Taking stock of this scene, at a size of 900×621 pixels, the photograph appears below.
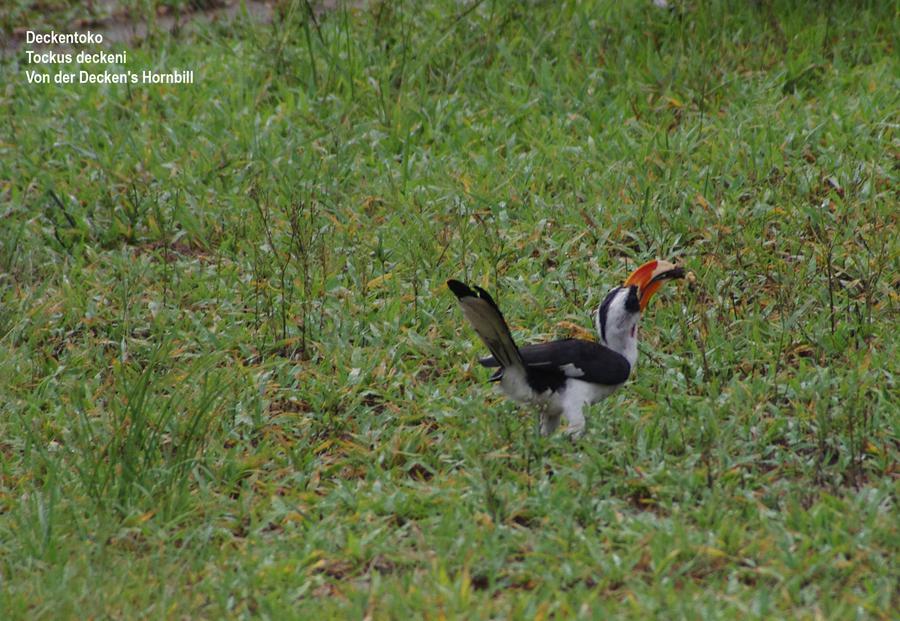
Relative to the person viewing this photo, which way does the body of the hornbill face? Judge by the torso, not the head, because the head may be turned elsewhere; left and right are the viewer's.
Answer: facing to the right of the viewer
